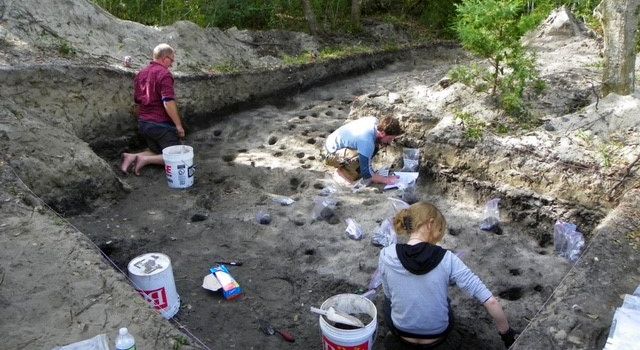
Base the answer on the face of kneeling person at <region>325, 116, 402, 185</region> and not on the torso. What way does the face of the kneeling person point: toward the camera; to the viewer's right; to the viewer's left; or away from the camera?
to the viewer's right

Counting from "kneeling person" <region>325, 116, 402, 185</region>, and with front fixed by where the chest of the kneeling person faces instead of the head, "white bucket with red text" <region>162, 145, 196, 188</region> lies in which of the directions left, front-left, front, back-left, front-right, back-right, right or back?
back

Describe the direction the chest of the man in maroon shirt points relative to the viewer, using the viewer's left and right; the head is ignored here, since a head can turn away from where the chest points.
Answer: facing away from the viewer and to the right of the viewer

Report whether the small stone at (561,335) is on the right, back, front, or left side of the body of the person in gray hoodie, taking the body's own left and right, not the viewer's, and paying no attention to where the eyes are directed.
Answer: right

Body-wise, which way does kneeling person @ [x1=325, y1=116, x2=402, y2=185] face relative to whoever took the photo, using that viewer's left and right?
facing to the right of the viewer

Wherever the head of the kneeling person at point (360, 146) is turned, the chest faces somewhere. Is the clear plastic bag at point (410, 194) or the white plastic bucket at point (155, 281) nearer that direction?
the clear plastic bag

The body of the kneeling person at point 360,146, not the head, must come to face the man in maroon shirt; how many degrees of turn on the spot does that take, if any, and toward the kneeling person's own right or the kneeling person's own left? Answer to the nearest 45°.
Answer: approximately 180°

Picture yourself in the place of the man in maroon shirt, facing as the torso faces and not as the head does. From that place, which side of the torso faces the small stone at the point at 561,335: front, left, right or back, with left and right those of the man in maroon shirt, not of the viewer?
right

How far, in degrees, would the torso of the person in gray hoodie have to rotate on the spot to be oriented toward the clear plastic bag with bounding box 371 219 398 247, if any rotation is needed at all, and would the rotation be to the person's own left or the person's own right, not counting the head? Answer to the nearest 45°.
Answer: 0° — they already face it

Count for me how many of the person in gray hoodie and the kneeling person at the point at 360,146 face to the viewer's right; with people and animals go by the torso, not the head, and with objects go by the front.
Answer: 1

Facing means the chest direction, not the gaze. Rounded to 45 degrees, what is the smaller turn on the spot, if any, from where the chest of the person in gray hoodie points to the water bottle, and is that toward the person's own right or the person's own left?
approximately 135° to the person's own left

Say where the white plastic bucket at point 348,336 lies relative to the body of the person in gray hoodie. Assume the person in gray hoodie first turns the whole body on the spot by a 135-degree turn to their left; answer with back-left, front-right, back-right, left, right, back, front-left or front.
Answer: front

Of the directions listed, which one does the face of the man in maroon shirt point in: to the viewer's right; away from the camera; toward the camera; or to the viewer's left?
to the viewer's right

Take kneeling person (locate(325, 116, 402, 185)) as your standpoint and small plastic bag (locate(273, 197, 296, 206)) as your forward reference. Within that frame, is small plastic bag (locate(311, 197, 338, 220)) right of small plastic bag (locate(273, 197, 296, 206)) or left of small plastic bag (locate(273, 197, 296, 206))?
left

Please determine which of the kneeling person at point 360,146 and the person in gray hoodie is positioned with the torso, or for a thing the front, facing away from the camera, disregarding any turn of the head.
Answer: the person in gray hoodie

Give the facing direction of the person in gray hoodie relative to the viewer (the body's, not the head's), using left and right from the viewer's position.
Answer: facing away from the viewer

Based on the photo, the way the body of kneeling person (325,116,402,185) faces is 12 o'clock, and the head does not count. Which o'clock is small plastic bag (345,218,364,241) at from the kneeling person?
The small plastic bag is roughly at 3 o'clock from the kneeling person.

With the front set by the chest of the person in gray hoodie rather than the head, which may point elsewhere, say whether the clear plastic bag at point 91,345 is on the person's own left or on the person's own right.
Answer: on the person's own left
